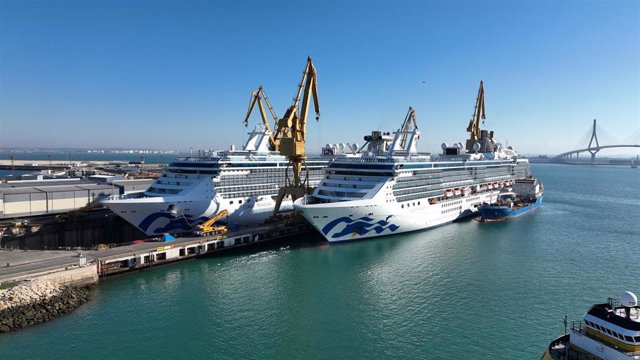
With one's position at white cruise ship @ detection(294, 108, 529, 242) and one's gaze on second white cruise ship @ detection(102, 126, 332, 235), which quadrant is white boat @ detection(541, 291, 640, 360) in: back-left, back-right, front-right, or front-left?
back-left

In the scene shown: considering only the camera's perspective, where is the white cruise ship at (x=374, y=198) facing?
facing the viewer and to the left of the viewer

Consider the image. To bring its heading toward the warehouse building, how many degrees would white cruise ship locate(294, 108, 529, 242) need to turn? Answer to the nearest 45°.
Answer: approximately 45° to its right

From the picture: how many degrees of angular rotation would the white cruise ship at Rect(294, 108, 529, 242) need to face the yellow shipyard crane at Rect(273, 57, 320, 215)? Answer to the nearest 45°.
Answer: approximately 45° to its right

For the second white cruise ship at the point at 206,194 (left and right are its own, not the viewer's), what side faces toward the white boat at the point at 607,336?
left

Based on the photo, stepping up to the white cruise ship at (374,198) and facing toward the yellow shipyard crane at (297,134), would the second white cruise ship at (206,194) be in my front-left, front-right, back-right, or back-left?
front-left

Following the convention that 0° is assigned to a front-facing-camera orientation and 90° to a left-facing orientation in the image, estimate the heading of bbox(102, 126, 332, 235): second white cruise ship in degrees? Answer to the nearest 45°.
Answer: approximately 45°

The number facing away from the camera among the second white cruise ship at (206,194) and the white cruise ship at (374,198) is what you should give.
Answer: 0

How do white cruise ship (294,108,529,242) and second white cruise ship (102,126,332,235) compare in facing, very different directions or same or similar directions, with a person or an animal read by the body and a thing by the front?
same or similar directions

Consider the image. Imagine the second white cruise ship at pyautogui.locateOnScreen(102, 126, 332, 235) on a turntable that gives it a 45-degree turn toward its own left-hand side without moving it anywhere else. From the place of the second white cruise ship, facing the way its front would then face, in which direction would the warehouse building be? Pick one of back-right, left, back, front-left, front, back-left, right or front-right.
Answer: right

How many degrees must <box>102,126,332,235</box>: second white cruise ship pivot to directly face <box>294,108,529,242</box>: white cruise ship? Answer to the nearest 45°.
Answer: approximately 135° to its left

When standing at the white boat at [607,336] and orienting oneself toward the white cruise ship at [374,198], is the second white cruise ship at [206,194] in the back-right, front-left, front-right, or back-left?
front-left
